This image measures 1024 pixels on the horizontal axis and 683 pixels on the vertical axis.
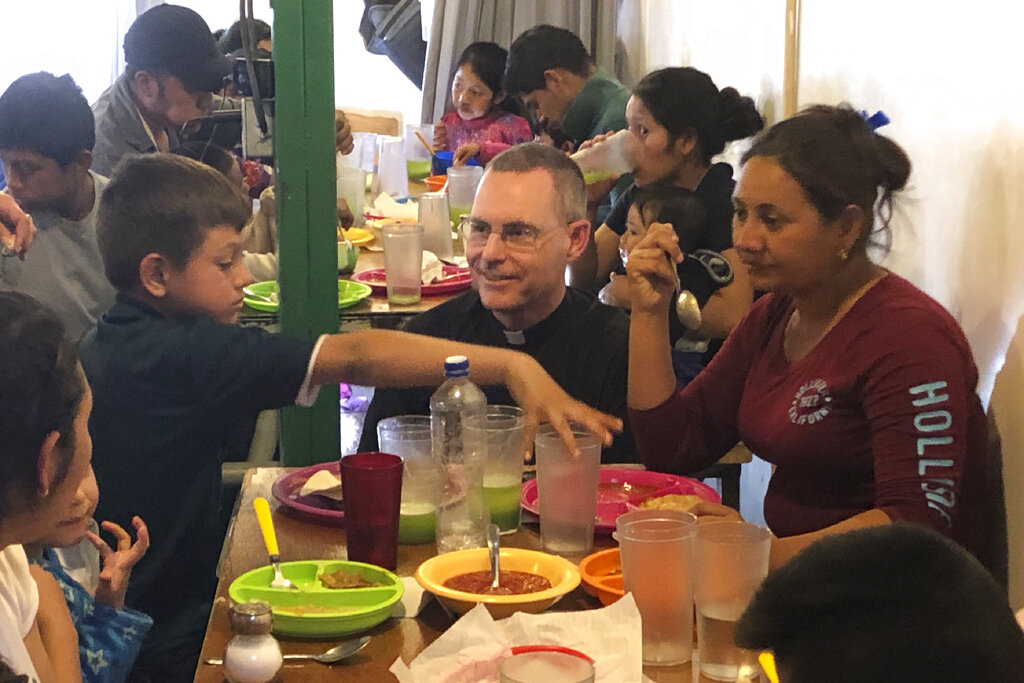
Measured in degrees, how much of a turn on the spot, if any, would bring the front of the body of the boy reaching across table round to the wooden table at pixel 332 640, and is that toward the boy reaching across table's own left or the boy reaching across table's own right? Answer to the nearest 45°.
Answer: approximately 90° to the boy reaching across table's own right

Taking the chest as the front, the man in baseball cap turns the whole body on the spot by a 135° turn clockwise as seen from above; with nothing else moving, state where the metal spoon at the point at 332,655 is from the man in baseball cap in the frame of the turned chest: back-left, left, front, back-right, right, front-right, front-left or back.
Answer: front-left

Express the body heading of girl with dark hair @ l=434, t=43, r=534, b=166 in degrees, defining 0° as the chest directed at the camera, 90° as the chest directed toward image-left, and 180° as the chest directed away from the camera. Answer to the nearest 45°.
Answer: approximately 45°

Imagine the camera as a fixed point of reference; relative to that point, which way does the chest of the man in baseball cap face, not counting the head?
to the viewer's right

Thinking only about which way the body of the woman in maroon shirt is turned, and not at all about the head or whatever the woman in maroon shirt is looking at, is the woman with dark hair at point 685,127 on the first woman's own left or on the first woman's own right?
on the first woman's own right

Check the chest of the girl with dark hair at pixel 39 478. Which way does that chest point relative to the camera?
to the viewer's right

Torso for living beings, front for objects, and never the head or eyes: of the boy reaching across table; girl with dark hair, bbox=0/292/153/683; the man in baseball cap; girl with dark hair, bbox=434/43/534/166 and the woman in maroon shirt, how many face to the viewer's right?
3

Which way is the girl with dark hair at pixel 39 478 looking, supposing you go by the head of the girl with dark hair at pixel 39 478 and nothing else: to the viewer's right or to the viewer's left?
to the viewer's right

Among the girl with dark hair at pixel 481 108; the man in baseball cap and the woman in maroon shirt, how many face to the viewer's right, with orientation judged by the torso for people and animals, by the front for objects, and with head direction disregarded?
1

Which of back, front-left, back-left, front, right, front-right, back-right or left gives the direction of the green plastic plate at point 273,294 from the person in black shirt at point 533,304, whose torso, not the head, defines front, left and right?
right

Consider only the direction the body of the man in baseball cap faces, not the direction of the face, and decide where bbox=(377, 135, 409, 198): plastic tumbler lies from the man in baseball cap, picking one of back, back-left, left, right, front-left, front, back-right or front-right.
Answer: front-left
